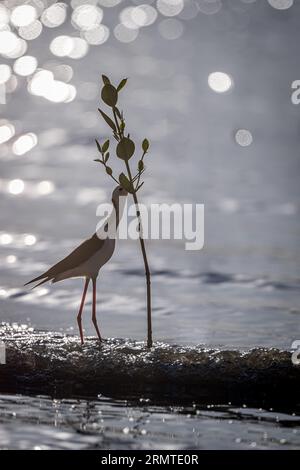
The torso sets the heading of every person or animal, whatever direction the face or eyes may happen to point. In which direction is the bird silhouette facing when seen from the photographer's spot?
facing to the right of the viewer
